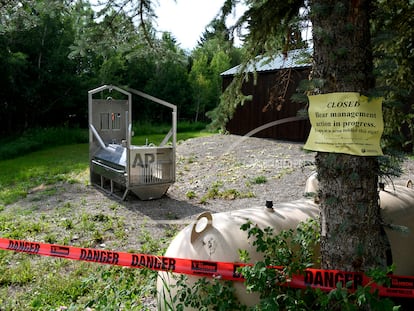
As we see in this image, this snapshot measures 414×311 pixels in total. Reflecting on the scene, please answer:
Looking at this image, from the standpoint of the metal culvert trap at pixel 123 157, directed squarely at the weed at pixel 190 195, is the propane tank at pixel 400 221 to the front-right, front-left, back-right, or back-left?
front-right

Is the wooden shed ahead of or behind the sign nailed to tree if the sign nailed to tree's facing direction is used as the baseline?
behind

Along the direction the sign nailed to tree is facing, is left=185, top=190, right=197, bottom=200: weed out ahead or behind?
behind

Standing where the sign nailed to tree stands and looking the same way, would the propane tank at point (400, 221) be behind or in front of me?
behind

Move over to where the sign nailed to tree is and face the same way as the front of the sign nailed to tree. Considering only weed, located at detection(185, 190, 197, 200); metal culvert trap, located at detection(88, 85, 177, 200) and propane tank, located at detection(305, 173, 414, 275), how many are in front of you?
0

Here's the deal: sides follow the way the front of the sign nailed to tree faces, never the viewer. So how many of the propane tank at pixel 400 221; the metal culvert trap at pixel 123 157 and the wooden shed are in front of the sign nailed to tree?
0

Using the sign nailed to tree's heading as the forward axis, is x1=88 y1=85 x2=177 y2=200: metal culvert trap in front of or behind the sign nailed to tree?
behind

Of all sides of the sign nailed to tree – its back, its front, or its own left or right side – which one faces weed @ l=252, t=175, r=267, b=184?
back

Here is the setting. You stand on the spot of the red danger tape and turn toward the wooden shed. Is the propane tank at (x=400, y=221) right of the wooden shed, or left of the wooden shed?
right

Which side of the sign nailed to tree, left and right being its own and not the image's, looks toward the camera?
front
